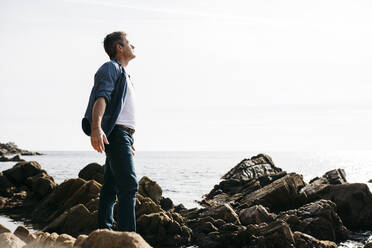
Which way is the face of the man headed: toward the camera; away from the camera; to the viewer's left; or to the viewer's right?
to the viewer's right

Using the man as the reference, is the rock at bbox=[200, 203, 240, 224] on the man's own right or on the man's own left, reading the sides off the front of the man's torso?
on the man's own left

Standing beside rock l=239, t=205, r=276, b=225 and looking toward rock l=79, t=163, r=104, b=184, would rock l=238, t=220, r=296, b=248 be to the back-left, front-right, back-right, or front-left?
back-left

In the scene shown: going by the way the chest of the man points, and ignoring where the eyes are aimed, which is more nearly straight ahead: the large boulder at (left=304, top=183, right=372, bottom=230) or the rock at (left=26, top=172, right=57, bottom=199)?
the large boulder

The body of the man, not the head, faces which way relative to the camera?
to the viewer's right

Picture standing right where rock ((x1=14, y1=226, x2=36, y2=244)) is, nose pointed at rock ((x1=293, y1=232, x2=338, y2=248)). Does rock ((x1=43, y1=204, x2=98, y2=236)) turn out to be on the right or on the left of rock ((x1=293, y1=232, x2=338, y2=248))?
left

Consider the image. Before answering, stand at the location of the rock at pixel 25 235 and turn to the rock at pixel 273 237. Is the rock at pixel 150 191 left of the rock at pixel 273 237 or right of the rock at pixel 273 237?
left

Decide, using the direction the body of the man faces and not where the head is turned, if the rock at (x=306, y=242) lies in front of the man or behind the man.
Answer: in front

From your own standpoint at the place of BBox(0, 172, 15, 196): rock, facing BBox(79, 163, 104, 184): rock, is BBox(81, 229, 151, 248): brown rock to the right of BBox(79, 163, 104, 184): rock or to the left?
right

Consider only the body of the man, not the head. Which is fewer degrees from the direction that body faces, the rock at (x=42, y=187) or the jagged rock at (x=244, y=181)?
the jagged rock
